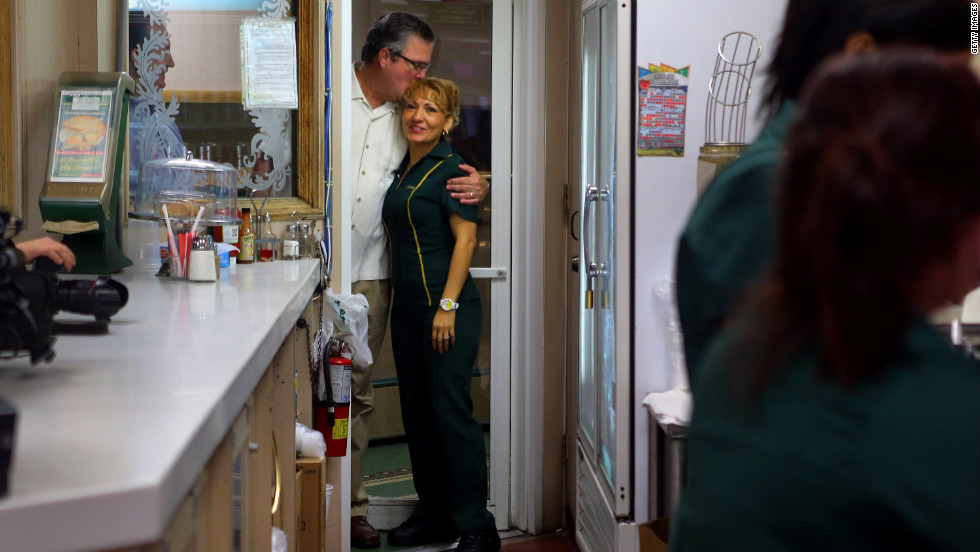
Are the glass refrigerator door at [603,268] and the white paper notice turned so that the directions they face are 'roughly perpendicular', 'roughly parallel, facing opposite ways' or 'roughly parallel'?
roughly perpendicular

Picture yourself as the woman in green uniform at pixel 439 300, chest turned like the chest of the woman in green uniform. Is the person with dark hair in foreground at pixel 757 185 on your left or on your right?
on your left

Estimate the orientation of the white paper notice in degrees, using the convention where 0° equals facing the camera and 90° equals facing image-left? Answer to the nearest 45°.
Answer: approximately 0°

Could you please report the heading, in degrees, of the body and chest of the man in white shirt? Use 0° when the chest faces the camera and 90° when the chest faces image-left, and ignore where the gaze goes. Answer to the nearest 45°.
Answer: approximately 315°

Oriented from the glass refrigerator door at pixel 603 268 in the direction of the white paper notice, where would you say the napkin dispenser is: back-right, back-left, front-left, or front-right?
front-left

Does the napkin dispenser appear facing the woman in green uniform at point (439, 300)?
no

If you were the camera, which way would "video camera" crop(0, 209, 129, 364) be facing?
facing to the right of the viewer

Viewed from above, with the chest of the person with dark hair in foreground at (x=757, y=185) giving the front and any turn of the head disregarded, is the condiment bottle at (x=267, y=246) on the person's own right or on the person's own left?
on the person's own left

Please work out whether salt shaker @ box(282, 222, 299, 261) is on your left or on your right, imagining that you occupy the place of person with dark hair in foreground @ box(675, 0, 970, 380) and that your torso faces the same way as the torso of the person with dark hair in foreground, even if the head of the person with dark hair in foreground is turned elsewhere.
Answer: on your left

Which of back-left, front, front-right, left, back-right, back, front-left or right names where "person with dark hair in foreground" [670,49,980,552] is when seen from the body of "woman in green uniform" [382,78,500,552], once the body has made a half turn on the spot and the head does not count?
back-right

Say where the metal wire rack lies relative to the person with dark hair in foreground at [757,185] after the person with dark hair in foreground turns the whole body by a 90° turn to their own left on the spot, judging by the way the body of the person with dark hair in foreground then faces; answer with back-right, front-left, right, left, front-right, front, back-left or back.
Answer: front-right

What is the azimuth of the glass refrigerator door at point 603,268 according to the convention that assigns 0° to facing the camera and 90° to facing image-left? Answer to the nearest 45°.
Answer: approximately 90°

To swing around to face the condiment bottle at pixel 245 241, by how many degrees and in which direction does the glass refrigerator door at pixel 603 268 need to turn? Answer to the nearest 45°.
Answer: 0° — it already faces it

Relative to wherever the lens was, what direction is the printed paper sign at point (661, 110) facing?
facing the viewer
